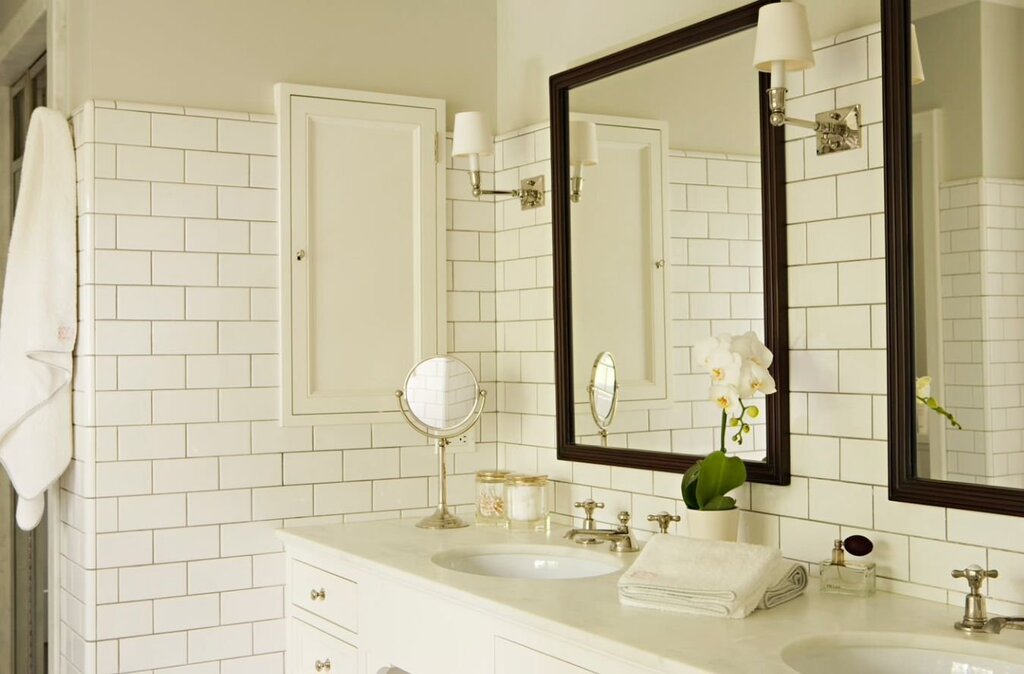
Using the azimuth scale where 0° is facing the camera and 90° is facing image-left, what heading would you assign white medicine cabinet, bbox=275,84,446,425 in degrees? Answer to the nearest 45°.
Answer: approximately 315°

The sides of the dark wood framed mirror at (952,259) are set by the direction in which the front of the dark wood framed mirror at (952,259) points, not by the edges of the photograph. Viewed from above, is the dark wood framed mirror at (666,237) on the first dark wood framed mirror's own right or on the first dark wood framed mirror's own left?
on the first dark wood framed mirror's own right

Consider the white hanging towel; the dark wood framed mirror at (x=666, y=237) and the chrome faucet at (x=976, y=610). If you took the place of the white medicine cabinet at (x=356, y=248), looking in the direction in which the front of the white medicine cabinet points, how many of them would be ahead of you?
2

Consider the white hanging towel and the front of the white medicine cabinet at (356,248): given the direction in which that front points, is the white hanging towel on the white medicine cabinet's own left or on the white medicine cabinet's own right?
on the white medicine cabinet's own right

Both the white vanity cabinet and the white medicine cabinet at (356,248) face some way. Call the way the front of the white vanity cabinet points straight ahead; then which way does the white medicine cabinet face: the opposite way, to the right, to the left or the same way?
to the left

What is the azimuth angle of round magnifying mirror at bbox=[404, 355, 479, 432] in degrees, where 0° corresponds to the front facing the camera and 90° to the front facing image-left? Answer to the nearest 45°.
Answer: approximately 0°

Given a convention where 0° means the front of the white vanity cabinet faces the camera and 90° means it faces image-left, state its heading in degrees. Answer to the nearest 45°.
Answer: approximately 45°

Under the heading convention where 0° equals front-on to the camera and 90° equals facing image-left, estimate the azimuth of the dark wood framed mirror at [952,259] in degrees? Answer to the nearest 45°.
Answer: approximately 45°
